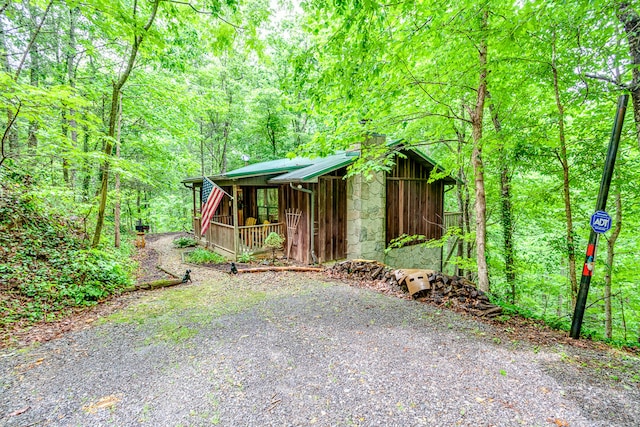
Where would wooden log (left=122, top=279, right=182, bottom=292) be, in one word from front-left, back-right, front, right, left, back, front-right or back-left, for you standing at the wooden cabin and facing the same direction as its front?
front

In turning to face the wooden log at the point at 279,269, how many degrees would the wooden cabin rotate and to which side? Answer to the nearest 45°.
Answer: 0° — it already faces it

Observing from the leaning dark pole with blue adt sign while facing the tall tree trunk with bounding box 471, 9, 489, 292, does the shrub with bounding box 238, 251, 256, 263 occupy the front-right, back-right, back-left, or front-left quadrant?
front-left

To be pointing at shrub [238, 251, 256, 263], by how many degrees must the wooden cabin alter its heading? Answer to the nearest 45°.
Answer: approximately 45° to its right

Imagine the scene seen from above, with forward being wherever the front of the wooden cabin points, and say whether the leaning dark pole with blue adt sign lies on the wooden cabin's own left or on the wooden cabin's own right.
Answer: on the wooden cabin's own left

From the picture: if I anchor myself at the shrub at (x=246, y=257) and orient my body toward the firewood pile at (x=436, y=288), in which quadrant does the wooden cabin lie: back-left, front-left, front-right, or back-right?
front-left

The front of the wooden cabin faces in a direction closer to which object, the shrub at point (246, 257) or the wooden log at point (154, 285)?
the wooden log

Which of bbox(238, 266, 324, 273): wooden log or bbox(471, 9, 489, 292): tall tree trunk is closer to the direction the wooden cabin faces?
the wooden log

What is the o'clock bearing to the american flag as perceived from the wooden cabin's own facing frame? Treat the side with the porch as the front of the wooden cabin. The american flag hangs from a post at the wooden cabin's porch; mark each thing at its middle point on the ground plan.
The american flag is roughly at 1 o'clock from the wooden cabin.

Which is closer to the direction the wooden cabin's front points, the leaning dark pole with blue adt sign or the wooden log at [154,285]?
the wooden log

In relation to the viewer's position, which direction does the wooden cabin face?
facing the viewer and to the left of the viewer

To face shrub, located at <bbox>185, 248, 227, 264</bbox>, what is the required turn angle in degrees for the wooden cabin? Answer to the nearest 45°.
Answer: approximately 45° to its right

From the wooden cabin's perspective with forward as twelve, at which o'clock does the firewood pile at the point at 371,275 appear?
The firewood pile is roughly at 10 o'clock from the wooden cabin.

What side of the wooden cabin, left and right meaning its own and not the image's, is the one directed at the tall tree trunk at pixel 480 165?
left
